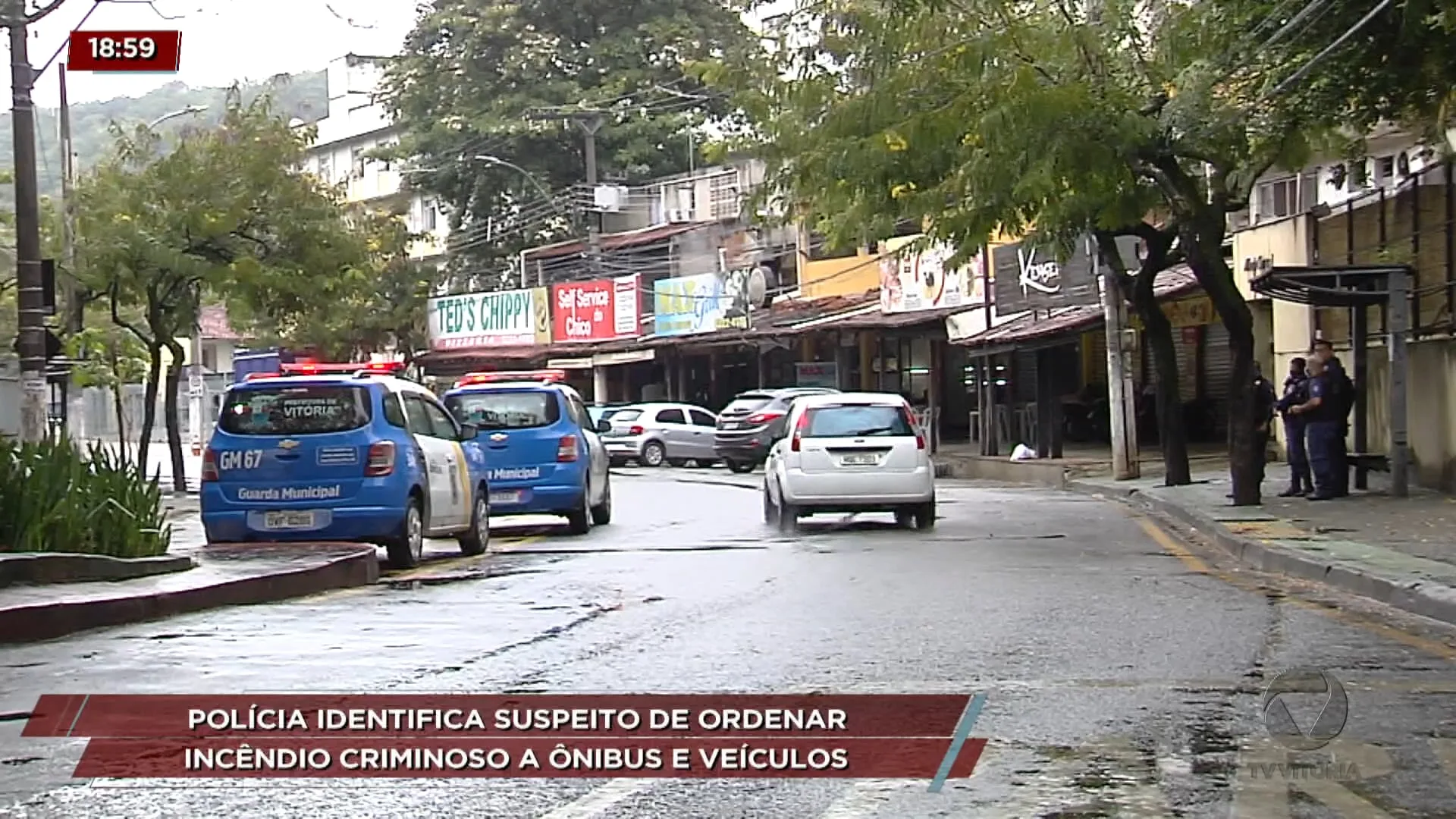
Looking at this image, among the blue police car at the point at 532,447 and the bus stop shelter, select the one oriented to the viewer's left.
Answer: the bus stop shelter

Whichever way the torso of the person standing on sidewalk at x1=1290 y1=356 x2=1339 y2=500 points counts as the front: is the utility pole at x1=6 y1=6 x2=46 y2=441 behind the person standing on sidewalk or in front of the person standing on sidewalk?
in front

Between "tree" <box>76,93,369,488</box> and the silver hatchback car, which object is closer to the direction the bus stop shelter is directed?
the tree

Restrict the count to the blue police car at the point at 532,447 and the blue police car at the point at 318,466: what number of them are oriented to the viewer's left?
0

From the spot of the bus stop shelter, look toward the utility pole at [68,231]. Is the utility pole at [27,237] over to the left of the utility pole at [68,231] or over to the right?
left

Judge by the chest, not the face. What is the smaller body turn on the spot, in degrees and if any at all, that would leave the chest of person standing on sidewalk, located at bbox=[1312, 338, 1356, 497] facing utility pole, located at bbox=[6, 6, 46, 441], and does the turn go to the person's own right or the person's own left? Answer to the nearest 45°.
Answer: approximately 45° to the person's own left

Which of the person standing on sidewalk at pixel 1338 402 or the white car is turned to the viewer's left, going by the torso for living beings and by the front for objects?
the person standing on sidewalk

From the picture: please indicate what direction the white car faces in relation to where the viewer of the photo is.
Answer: facing away from the viewer

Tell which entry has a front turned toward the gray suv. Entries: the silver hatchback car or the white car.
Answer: the white car

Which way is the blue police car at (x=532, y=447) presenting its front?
away from the camera

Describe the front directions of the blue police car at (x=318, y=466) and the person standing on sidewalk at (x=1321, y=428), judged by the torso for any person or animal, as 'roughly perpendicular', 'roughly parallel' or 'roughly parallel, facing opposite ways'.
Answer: roughly perpendicular

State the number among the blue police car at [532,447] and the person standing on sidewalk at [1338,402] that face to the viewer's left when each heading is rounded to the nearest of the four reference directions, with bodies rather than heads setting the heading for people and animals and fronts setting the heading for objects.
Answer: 1

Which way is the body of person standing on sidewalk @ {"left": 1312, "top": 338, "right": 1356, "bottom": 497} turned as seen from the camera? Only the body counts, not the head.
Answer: to the viewer's left

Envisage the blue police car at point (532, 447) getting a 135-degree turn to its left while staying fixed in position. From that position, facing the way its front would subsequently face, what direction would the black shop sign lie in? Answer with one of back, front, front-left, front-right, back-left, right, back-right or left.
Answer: back

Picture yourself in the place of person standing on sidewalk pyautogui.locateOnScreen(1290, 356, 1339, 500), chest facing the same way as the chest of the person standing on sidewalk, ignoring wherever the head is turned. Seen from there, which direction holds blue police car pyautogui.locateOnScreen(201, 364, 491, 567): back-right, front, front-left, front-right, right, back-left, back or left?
front-left

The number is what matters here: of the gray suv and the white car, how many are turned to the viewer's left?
0
